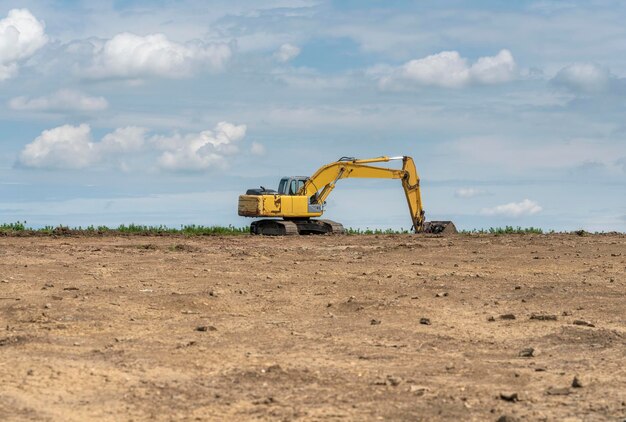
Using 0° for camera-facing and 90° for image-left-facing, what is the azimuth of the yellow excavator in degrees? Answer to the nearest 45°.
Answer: approximately 270°

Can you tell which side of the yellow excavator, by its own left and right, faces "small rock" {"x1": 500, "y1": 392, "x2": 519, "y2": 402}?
right

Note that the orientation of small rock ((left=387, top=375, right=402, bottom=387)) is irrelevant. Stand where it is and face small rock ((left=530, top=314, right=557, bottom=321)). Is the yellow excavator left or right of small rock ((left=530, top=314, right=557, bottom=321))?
left

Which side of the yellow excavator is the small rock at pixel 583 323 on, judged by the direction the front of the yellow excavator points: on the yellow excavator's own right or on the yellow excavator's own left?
on the yellow excavator's own right

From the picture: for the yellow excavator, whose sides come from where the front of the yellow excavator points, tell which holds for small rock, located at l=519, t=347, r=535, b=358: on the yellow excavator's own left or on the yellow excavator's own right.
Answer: on the yellow excavator's own right

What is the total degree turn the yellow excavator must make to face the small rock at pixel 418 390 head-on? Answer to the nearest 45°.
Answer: approximately 90° to its right

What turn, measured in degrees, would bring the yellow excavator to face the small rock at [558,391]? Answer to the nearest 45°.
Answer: approximately 90° to its right

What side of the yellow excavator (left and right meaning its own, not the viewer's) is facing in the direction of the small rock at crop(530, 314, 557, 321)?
right

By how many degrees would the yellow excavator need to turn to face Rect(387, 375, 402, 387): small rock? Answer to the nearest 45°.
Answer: approximately 90° to its right

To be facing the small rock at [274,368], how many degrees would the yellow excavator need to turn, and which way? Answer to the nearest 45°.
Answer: approximately 90° to its right
